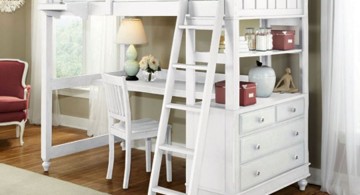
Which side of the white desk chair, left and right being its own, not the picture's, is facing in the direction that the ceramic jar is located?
front

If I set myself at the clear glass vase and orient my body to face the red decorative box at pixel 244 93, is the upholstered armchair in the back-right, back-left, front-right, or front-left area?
back-right

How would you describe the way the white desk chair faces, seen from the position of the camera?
facing away from the viewer and to the right of the viewer
